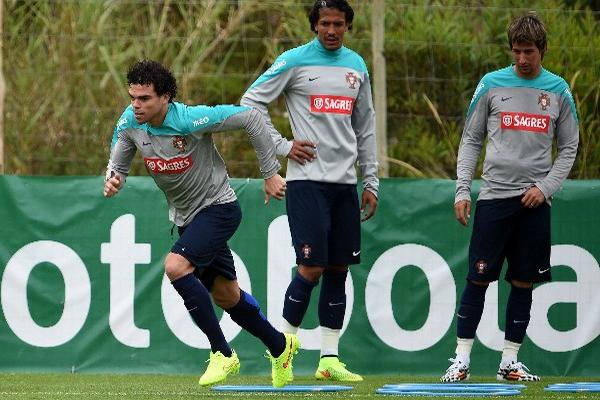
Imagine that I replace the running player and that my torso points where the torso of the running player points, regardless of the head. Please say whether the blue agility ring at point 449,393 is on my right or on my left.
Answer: on my left

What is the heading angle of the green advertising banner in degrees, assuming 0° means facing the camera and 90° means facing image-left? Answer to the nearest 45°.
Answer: approximately 0°

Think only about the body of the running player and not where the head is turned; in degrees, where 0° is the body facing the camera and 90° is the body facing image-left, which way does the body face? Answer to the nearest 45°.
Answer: approximately 45°

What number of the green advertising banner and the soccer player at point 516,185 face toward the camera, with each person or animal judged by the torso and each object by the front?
2

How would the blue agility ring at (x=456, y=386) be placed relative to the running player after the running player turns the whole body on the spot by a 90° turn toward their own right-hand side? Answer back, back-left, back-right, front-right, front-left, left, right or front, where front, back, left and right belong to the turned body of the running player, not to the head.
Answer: back-right

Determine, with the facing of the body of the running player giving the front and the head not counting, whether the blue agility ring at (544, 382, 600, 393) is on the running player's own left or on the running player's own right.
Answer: on the running player's own left

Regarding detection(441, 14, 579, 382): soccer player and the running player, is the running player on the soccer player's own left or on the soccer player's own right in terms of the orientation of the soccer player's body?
on the soccer player's own right
